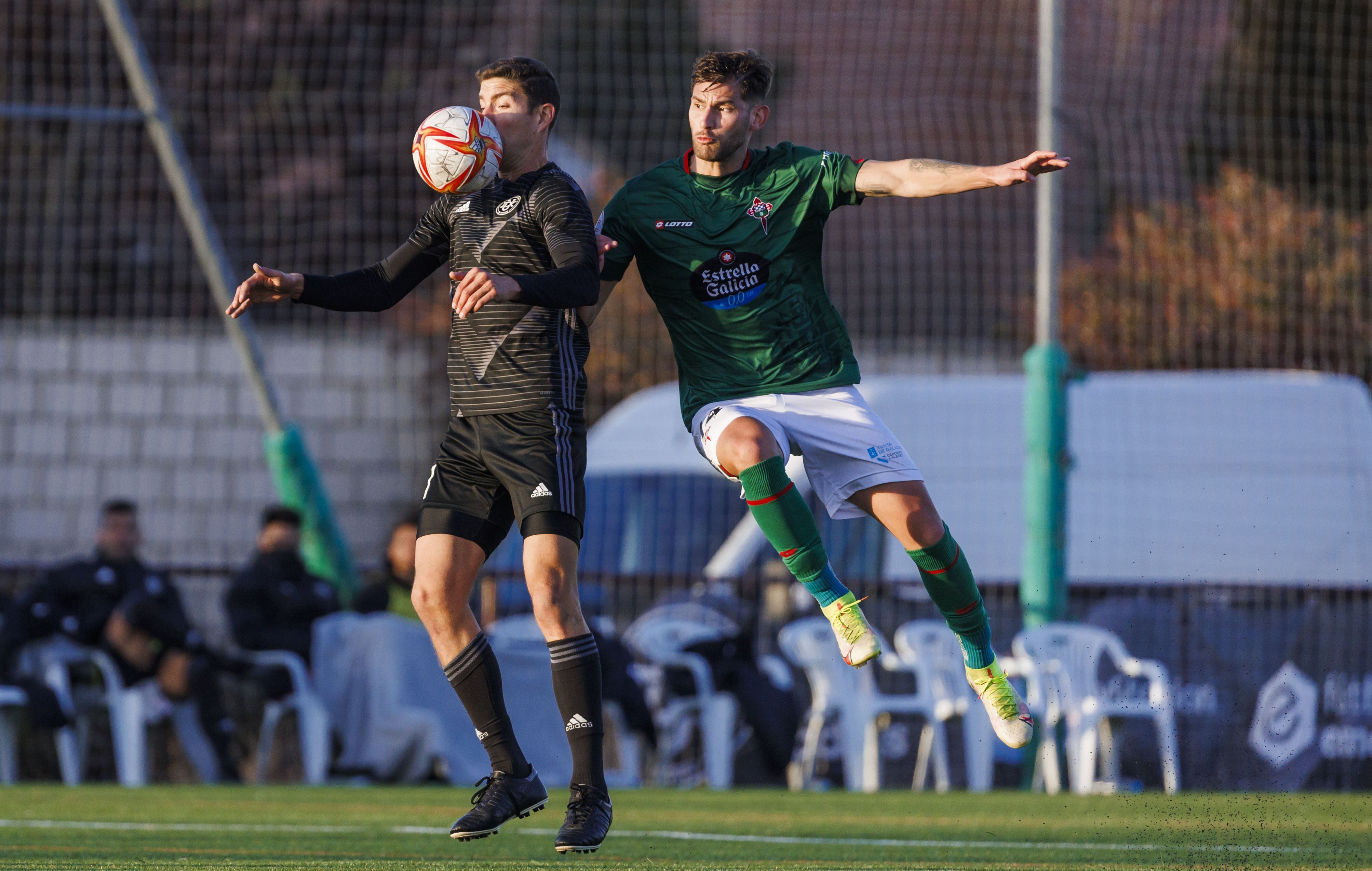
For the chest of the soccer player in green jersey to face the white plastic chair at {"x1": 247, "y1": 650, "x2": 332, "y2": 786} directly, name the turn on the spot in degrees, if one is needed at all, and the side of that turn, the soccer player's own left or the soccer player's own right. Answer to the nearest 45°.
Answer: approximately 135° to the soccer player's own right

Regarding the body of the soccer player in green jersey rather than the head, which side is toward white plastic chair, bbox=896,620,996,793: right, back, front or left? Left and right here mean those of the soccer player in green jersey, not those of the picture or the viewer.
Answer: back
